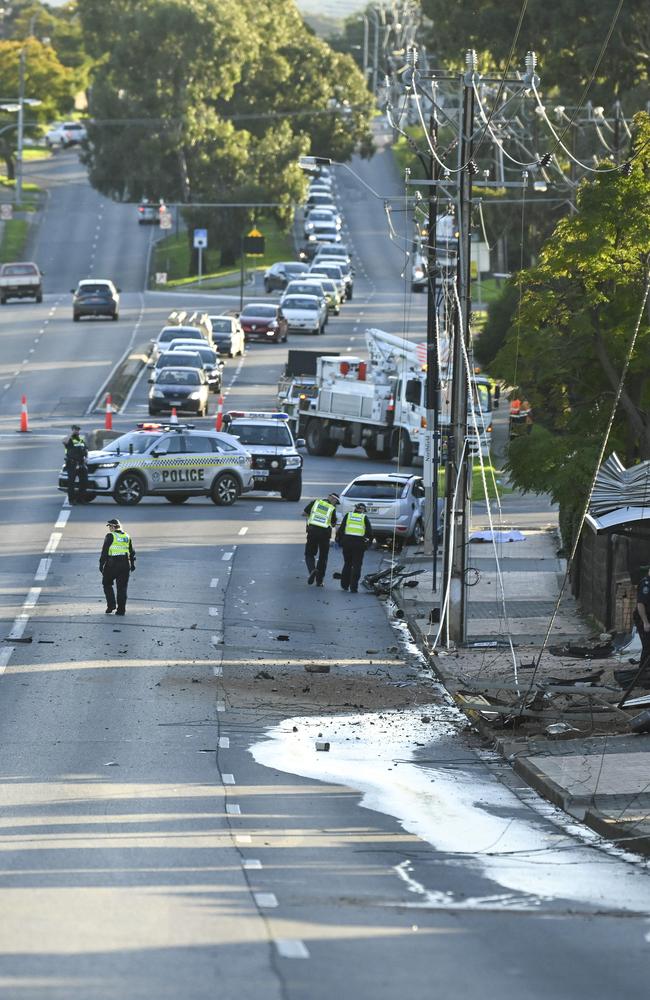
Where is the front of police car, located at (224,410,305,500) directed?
toward the camera

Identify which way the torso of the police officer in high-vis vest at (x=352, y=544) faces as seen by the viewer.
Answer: away from the camera

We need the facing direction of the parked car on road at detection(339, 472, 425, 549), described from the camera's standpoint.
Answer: facing away from the viewer and to the right of the viewer

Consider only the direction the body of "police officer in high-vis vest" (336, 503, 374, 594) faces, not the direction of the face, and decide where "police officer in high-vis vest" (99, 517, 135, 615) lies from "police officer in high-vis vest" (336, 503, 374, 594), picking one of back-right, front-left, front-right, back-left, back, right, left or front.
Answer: back-left

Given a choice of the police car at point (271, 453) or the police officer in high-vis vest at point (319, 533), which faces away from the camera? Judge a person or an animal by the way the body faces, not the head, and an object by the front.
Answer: the police officer in high-vis vest

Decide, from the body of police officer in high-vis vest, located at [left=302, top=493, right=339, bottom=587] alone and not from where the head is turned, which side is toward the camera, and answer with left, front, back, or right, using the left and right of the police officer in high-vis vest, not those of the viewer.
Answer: back

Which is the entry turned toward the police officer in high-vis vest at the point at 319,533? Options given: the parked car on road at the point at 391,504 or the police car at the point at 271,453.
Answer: the police car

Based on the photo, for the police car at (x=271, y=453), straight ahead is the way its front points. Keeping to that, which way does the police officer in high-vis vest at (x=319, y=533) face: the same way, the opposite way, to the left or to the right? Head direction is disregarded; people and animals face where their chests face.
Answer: the opposite way

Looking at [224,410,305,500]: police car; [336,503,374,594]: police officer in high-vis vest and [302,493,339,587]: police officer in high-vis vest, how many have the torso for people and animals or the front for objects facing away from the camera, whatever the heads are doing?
2

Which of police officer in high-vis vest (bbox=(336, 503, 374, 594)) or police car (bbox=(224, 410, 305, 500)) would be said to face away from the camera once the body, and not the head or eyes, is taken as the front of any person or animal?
the police officer in high-vis vest

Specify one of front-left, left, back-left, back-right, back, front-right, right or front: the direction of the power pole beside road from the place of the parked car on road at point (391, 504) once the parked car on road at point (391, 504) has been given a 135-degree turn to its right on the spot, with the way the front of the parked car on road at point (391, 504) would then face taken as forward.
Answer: front

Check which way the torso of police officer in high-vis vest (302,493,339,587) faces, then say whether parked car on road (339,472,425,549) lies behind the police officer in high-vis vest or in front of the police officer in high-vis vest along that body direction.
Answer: in front

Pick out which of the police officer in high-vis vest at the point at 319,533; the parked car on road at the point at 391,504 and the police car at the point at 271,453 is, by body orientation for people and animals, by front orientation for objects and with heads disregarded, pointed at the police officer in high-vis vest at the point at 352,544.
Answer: the police car

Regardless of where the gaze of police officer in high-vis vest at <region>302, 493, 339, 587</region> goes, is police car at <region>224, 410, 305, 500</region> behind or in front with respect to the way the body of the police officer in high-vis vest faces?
in front

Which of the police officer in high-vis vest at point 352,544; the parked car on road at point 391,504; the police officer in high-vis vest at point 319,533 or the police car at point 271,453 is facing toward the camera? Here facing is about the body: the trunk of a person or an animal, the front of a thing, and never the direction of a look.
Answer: the police car

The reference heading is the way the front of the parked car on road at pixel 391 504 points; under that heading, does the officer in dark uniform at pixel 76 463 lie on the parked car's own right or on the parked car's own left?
on the parked car's own left
